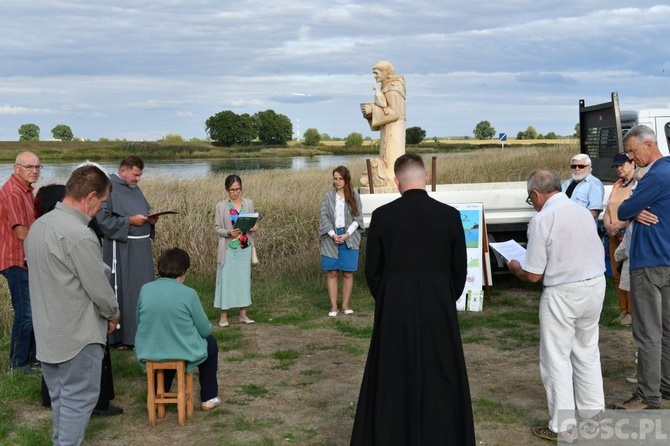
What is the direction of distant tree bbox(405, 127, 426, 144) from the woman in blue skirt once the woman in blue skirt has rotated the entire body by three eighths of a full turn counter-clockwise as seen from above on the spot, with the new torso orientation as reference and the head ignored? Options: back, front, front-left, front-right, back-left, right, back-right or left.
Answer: front-left

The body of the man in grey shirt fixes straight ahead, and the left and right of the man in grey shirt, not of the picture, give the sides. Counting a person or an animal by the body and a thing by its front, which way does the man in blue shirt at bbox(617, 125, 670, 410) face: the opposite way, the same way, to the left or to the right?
to the left

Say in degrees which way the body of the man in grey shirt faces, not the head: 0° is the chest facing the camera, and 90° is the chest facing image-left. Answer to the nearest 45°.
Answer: approximately 225°

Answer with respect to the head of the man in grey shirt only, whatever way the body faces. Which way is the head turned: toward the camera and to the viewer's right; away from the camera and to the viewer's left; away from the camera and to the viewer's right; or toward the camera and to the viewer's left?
away from the camera and to the viewer's right

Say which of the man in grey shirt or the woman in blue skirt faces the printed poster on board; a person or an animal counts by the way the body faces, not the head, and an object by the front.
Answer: the man in grey shirt

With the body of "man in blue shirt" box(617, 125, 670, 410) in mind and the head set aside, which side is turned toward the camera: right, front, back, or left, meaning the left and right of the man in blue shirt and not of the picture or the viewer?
left

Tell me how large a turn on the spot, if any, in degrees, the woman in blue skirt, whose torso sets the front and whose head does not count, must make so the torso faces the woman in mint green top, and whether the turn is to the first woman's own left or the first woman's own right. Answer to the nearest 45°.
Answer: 0° — they already face them

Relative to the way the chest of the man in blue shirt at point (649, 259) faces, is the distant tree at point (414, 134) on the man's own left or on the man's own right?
on the man's own right

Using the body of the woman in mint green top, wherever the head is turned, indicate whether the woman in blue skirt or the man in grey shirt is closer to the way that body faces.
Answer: the woman in blue skirt

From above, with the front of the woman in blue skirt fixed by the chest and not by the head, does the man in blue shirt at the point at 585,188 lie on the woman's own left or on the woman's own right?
on the woman's own left

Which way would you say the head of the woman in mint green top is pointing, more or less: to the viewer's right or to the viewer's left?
to the viewer's right
